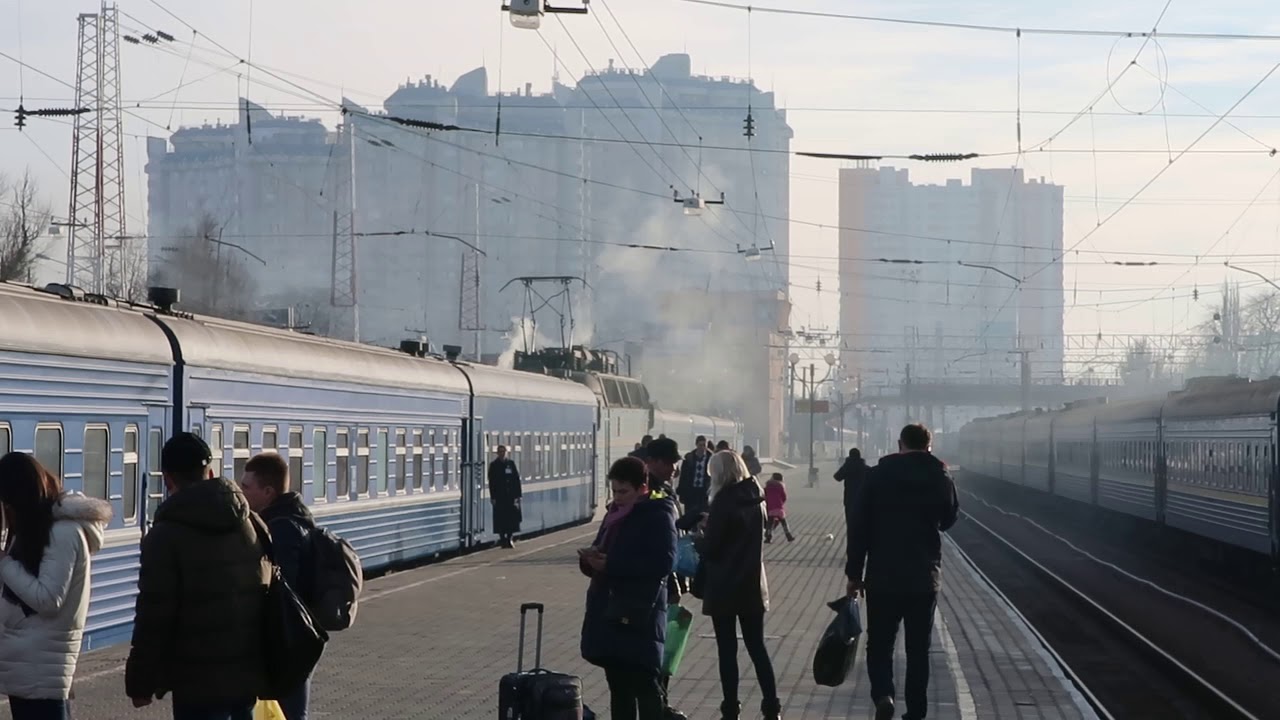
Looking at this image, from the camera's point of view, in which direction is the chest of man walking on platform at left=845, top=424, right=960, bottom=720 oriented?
away from the camera

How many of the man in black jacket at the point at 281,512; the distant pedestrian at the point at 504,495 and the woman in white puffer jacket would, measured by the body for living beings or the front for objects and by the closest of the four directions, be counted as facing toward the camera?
1

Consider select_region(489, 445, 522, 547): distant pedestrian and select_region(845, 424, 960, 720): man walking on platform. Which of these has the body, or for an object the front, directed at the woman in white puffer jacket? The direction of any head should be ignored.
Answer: the distant pedestrian

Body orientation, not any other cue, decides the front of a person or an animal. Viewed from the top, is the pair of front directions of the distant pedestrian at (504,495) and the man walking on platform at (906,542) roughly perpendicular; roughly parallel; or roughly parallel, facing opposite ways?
roughly parallel, facing opposite ways

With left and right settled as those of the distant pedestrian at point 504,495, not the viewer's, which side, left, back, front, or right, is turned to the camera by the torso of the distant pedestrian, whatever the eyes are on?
front

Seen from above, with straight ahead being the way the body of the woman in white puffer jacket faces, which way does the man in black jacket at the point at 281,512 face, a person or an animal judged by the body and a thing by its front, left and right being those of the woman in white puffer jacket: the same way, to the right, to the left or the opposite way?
the same way

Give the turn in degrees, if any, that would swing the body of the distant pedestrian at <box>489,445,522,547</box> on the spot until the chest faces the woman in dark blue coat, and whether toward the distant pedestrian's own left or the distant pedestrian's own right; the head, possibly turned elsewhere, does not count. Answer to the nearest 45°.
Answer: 0° — they already face them

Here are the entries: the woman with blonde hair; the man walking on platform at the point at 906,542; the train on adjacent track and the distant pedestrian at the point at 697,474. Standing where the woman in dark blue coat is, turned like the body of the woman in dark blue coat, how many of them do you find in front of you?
0

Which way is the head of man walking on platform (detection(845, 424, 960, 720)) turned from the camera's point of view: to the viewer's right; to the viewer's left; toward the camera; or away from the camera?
away from the camera

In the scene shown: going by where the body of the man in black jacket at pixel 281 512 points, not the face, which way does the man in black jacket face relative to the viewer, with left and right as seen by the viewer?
facing to the left of the viewer

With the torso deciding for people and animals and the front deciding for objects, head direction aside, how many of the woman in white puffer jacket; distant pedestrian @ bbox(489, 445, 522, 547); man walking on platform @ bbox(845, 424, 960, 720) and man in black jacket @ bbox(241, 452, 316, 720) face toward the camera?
1

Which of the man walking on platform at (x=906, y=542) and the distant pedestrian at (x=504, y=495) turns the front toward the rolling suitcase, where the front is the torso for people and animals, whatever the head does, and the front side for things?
the distant pedestrian

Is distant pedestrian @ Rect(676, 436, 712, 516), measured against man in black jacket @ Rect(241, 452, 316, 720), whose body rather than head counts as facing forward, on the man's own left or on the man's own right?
on the man's own right
